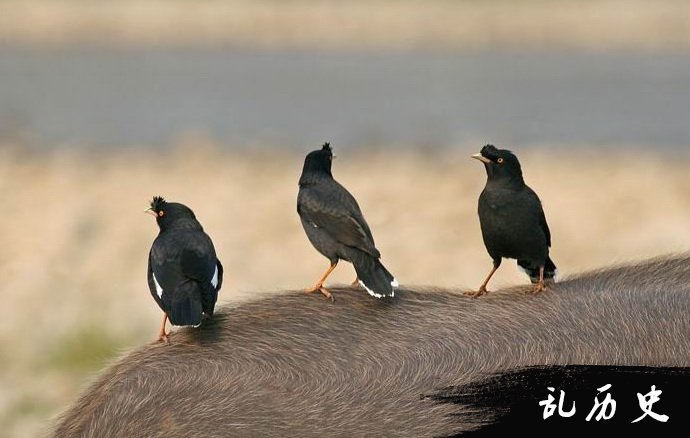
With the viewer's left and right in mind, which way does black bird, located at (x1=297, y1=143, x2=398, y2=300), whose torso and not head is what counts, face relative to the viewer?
facing away from the viewer and to the left of the viewer

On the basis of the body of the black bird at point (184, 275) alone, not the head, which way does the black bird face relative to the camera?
away from the camera

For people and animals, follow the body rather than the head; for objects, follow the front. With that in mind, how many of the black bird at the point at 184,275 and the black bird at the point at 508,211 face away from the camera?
1

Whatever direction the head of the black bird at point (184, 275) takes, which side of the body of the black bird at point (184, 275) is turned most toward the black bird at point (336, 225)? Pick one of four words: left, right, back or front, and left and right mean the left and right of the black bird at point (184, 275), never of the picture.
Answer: right

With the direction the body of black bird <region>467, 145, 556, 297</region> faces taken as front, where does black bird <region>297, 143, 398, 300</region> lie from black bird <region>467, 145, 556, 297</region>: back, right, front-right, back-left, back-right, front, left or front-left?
front-right

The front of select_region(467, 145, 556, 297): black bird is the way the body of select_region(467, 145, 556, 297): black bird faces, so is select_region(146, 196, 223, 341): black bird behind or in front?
in front

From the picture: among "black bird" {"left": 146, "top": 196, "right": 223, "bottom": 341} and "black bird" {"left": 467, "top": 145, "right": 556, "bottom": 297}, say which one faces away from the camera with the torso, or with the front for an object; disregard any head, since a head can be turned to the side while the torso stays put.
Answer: "black bird" {"left": 146, "top": 196, "right": 223, "bottom": 341}

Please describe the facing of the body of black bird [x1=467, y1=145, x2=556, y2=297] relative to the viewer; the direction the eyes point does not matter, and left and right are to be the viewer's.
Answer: facing the viewer and to the left of the viewer

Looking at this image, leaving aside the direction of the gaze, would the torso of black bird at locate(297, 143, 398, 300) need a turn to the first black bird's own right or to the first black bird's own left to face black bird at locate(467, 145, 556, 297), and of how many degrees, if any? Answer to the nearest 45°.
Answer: approximately 135° to the first black bird's own right

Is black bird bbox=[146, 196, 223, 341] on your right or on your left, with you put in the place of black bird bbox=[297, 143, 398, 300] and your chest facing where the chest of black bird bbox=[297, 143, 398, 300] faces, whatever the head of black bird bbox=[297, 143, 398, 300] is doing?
on your left
